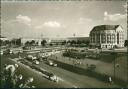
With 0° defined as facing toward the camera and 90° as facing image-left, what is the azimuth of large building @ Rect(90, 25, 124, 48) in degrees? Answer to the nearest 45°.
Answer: approximately 0°

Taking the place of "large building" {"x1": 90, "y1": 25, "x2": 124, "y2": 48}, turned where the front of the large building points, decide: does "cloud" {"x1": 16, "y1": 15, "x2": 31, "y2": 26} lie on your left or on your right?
on your right
